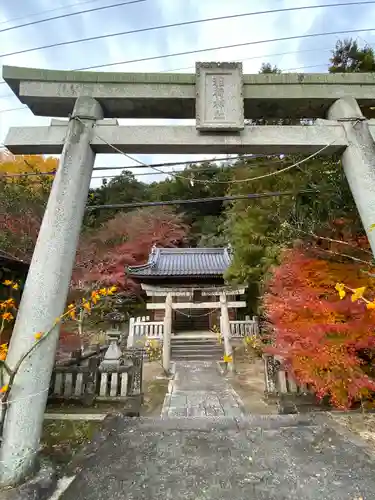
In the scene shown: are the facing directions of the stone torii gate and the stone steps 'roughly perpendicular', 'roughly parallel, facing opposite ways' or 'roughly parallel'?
roughly parallel

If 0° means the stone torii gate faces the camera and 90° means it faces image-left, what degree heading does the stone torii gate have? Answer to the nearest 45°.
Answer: approximately 0°

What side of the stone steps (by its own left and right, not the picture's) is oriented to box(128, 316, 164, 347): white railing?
right

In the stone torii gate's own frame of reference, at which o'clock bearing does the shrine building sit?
The shrine building is roughly at 6 o'clock from the stone torii gate.

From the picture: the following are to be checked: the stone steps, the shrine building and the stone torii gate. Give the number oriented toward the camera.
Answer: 3

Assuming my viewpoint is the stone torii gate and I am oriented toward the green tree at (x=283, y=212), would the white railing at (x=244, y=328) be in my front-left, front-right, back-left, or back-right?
front-left

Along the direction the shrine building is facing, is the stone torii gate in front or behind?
in front

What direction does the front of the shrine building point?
toward the camera
